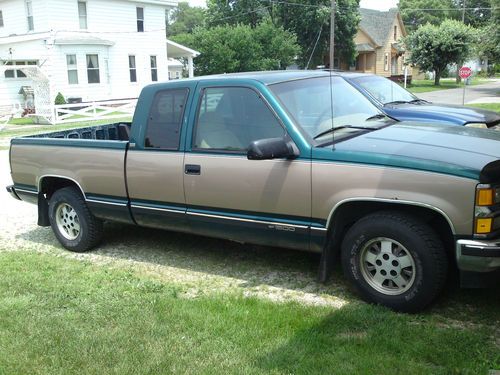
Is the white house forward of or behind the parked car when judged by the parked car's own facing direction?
behind

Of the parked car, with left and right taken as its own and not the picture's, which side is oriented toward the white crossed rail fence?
back

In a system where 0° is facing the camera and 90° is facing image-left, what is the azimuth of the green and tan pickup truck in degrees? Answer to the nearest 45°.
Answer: approximately 315°

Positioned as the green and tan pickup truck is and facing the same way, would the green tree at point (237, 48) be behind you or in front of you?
behind

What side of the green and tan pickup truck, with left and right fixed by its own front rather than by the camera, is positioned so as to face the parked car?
left

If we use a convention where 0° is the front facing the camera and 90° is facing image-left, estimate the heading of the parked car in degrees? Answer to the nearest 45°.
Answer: approximately 315°

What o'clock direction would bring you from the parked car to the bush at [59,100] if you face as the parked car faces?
The bush is roughly at 6 o'clock from the parked car.

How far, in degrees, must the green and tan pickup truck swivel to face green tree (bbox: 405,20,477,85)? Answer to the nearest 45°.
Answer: approximately 135° to its left
